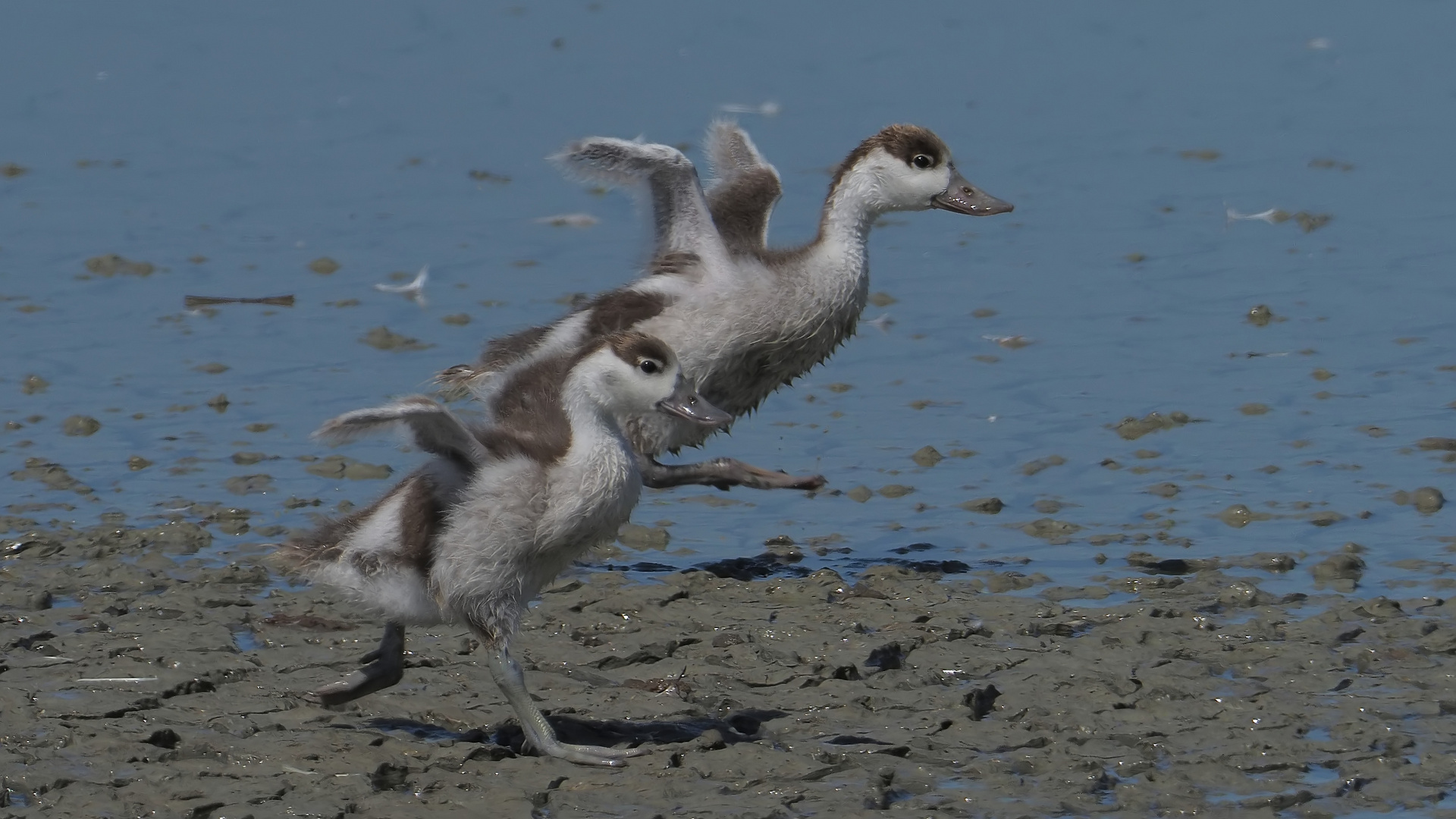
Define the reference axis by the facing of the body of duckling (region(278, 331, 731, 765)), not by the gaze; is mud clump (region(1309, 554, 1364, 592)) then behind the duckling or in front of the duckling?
in front

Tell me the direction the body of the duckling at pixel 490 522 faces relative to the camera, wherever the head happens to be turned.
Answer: to the viewer's right

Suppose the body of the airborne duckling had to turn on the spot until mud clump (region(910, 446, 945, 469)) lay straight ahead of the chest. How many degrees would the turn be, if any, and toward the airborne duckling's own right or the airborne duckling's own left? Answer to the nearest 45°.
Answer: approximately 45° to the airborne duckling's own left

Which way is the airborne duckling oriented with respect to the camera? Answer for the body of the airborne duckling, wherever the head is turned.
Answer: to the viewer's right

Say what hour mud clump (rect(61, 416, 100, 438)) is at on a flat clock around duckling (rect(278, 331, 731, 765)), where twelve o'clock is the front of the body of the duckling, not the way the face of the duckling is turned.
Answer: The mud clump is roughly at 8 o'clock from the duckling.

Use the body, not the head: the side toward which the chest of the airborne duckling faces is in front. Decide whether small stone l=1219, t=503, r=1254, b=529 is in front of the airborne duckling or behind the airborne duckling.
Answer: in front

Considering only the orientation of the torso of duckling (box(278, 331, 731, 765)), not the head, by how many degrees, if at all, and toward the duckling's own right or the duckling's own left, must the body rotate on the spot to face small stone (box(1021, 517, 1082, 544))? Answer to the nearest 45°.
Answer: approximately 45° to the duckling's own left

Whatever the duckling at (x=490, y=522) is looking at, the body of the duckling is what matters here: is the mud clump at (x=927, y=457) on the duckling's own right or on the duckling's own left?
on the duckling's own left

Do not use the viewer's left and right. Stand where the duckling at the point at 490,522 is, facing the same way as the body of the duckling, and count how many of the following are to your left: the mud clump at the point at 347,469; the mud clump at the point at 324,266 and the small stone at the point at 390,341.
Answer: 3

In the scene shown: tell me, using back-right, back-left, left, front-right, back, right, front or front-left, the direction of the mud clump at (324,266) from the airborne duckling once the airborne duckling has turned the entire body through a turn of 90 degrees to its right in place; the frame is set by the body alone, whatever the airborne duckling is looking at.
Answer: back-right

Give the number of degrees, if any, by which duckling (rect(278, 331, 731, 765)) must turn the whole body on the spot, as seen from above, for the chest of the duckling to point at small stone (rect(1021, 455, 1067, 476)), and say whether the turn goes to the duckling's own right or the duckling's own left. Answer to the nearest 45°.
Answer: approximately 45° to the duckling's own left

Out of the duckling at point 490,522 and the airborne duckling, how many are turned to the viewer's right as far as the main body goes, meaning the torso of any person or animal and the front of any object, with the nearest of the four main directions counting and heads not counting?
2

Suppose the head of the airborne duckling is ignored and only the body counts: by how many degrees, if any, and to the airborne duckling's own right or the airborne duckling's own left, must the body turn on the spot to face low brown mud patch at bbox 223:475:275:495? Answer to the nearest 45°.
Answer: approximately 180°
